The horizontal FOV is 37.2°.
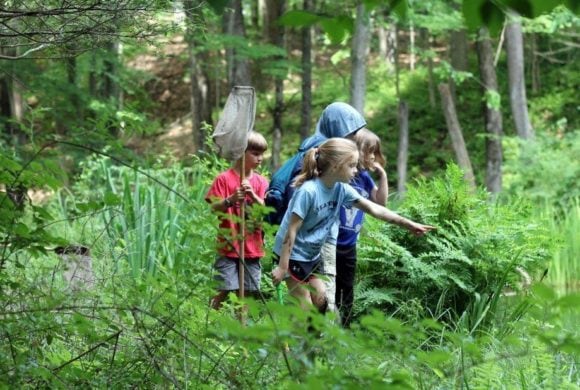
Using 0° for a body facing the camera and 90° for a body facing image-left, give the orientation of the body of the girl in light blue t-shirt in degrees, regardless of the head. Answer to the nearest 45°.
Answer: approximately 315°

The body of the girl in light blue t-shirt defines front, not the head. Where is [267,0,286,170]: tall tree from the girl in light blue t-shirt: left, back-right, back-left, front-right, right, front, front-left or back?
back-left

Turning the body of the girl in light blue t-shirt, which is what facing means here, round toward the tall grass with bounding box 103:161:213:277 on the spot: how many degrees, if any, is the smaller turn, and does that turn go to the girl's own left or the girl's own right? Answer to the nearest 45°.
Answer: approximately 180°

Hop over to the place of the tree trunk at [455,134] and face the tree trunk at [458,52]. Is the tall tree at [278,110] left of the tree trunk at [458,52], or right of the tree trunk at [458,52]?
left

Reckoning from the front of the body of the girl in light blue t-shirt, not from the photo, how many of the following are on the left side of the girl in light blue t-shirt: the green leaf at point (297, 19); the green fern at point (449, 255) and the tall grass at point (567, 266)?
2

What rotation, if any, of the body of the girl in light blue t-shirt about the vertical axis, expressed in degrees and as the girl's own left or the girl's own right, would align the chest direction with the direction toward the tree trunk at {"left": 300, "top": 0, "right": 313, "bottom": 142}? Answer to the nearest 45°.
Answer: approximately 135° to the girl's own left

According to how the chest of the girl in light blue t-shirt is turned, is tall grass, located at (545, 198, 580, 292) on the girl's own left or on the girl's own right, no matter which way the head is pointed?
on the girl's own left

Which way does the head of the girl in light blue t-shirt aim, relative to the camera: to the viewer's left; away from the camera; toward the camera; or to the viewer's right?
to the viewer's right
